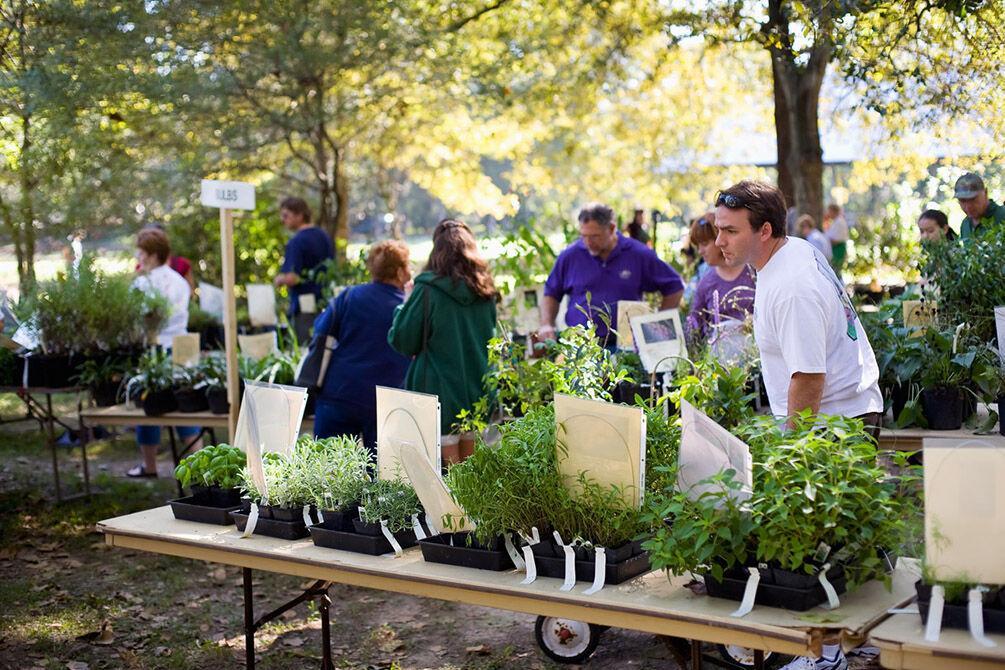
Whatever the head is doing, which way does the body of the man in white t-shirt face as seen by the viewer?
to the viewer's left

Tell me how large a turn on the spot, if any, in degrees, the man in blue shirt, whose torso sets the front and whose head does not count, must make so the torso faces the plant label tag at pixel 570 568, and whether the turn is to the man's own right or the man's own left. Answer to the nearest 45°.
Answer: approximately 90° to the man's own left

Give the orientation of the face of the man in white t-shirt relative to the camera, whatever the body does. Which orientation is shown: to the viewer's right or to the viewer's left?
to the viewer's left

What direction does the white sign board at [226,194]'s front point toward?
toward the camera

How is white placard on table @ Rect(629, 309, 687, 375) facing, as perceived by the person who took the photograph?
facing the viewer

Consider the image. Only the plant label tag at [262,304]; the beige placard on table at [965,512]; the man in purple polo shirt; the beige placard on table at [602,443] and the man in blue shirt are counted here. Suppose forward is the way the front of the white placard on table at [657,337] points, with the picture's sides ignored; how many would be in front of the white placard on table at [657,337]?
2

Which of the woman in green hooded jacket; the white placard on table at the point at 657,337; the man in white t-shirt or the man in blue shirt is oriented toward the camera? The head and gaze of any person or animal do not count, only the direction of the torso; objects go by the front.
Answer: the white placard on table

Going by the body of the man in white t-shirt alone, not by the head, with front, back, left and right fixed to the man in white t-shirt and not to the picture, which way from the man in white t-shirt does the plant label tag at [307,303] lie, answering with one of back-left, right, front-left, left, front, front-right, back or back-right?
front-right

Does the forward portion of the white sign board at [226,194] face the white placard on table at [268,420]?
yes

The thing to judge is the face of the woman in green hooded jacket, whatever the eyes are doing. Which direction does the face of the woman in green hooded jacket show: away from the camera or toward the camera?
away from the camera

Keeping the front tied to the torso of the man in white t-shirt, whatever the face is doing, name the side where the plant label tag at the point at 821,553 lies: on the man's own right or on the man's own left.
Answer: on the man's own left

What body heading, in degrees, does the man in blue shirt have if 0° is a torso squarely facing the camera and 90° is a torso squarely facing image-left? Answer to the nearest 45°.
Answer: approximately 90°
